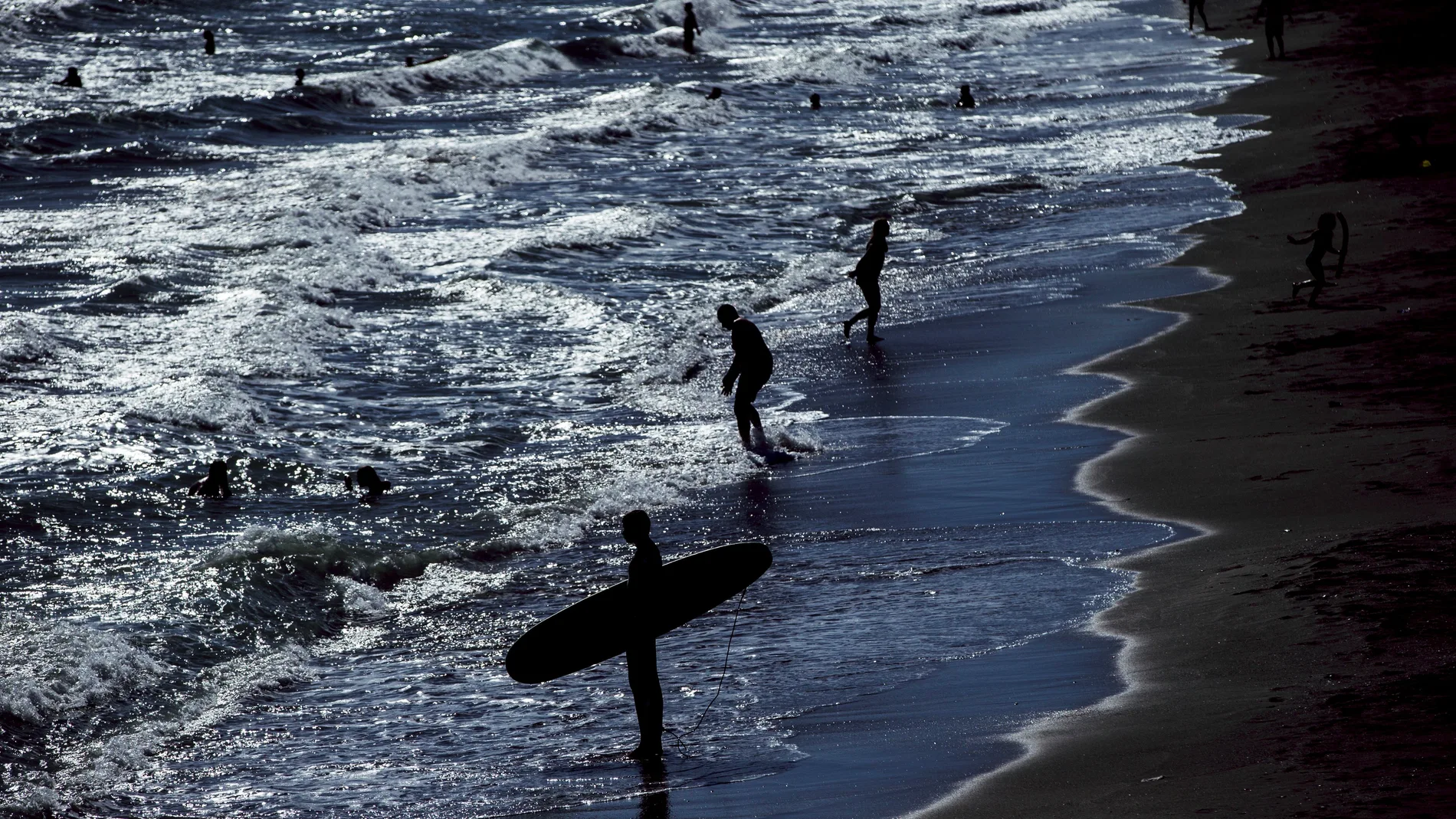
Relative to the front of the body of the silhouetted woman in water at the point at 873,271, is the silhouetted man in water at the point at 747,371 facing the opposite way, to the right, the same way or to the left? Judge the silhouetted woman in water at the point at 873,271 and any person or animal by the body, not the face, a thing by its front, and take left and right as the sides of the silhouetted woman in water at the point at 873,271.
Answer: the opposite way

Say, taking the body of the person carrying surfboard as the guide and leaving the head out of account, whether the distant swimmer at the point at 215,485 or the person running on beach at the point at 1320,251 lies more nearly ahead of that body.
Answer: the distant swimmer

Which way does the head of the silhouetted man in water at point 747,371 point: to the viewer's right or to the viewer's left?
to the viewer's left

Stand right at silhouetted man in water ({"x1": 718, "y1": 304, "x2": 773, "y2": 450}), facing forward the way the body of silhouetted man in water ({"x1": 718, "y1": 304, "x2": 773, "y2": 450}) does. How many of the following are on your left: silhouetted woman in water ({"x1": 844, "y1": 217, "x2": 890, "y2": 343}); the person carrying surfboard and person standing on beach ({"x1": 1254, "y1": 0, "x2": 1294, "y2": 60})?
1

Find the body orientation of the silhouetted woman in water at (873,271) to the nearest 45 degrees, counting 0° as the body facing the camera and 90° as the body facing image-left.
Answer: approximately 270°

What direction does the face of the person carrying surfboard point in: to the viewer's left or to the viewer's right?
to the viewer's left

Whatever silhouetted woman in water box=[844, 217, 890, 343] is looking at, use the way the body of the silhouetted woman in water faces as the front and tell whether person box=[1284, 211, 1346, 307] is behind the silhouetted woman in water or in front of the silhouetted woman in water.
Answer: in front

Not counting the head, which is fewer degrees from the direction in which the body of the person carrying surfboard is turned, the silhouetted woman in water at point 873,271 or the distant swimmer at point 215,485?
the distant swimmer

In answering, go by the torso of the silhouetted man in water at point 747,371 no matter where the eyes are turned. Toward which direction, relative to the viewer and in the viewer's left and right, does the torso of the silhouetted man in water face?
facing to the left of the viewer

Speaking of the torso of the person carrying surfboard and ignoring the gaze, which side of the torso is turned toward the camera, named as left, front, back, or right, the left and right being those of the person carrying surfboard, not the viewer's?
left

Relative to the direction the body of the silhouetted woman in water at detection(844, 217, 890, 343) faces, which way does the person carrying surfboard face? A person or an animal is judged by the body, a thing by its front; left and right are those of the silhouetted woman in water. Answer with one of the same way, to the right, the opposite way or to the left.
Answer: the opposite way

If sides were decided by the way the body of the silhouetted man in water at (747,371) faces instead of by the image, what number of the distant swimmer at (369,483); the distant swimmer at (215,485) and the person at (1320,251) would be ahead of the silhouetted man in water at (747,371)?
2

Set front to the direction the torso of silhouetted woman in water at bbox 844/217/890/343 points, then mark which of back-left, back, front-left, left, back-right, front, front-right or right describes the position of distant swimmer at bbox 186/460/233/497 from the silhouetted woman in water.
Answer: back-right

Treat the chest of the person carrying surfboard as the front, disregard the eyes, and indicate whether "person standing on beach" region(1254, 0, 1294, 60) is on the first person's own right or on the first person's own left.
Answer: on the first person's own right

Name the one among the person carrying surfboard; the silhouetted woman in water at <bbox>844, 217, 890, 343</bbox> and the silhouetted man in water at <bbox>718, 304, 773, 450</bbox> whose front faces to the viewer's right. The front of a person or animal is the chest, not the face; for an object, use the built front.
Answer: the silhouetted woman in water at <bbox>844, 217, 890, 343</bbox>

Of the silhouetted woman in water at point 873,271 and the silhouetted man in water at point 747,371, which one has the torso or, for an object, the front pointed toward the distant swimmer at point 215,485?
the silhouetted man in water at point 747,371
